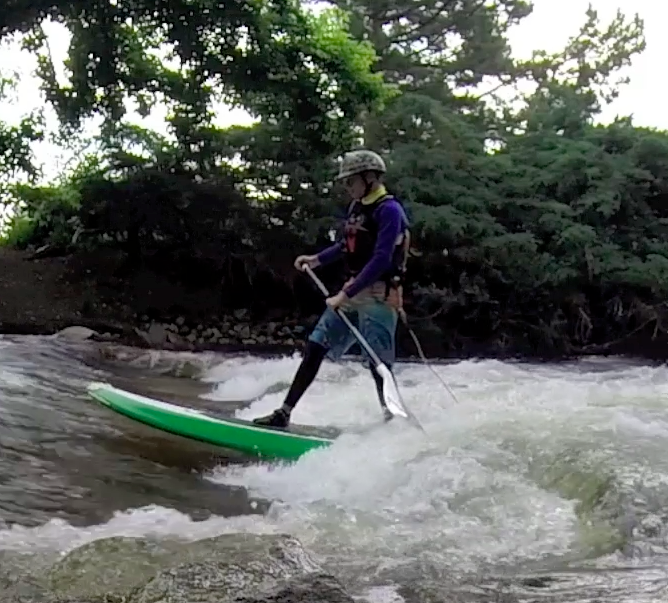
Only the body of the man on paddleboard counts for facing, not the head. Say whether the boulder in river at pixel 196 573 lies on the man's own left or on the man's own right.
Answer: on the man's own left

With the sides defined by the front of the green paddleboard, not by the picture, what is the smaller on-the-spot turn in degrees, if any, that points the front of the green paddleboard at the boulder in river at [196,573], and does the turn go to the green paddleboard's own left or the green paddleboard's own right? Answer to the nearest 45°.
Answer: approximately 90° to the green paddleboard's own left

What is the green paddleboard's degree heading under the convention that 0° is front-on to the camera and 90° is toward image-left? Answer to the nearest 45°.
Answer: approximately 90°

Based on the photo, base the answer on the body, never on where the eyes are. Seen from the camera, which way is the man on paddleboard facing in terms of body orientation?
to the viewer's left
